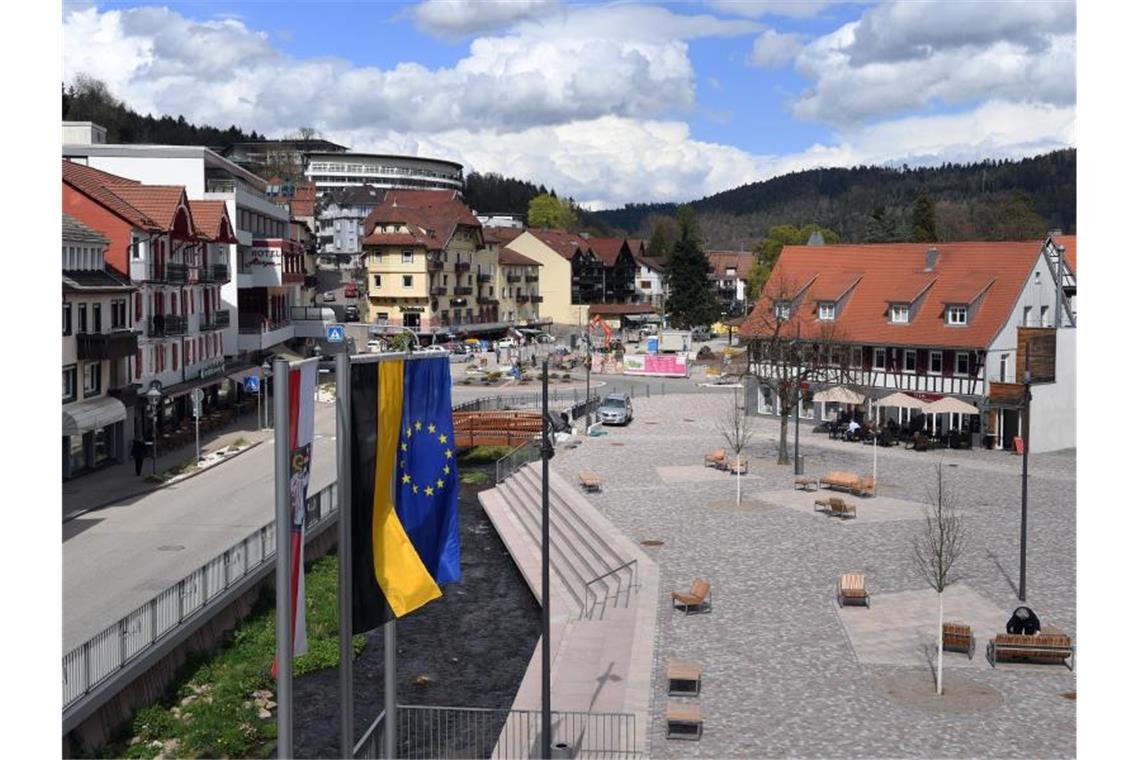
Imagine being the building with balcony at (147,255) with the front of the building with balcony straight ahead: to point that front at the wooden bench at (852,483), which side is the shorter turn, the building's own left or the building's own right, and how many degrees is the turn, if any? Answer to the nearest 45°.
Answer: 0° — it already faces it

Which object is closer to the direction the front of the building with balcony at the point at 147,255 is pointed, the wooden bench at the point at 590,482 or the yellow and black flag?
the wooden bench

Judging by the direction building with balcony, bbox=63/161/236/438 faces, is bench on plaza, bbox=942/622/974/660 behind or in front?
in front

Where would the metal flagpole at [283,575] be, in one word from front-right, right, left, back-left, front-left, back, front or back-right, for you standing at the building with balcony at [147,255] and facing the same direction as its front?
front-right

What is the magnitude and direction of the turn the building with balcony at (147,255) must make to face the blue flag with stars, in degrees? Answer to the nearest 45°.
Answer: approximately 45° to its right

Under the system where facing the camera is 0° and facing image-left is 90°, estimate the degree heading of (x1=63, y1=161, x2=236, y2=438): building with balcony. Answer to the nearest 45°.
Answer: approximately 315°

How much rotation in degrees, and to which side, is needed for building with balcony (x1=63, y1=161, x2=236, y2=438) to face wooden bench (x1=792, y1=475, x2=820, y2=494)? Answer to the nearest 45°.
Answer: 0° — it already faces it

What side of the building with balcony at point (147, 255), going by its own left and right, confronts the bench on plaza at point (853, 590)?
front

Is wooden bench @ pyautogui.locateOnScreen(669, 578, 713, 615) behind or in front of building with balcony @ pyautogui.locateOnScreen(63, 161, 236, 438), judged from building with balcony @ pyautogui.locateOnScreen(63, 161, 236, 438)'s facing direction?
in front

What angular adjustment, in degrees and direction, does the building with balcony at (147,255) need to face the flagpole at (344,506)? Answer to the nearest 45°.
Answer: approximately 45° to its right

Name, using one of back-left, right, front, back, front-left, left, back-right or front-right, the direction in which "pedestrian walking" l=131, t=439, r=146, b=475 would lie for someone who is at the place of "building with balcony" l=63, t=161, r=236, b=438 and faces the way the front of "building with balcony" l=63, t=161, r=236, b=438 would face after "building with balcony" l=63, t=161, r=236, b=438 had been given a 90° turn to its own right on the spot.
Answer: front-left

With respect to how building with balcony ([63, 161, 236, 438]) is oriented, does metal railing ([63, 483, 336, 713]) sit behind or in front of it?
in front

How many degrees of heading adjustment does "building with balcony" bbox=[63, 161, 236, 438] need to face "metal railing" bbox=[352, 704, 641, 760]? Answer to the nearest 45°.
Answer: approximately 45° to its right

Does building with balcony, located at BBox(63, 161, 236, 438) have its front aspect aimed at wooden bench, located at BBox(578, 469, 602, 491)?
yes

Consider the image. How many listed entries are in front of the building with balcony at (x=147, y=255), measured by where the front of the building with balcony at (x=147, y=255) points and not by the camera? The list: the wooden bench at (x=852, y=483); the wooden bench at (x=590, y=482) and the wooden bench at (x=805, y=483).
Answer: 3
